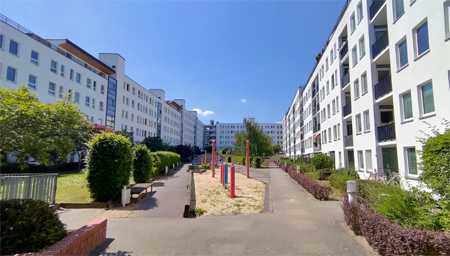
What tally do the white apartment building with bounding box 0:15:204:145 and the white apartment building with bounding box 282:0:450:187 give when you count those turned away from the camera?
0

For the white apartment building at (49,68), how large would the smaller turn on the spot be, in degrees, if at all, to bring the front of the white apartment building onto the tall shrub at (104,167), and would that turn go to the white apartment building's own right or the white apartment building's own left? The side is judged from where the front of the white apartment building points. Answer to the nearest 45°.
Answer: approximately 45° to the white apartment building's own right

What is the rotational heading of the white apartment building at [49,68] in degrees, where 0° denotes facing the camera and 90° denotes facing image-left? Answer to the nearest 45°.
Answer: approximately 315°

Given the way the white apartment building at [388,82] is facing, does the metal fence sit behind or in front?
in front

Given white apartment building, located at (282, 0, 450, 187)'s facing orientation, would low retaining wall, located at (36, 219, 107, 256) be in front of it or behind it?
in front

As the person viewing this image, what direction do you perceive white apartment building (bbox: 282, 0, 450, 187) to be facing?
facing the viewer and to the left of the viewer

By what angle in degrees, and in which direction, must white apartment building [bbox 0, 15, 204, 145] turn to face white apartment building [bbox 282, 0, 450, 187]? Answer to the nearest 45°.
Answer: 0° — it already faces it

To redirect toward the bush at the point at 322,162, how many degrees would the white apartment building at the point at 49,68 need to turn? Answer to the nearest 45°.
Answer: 0° — it already faces it

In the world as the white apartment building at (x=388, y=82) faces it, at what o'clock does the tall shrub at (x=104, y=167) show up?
The tall shrub is roughly at 12 o'clock from the white apartment building.

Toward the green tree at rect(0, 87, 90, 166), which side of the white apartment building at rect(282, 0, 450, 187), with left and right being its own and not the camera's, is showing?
front
